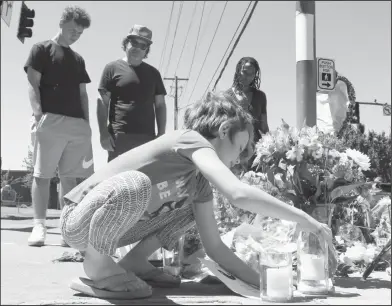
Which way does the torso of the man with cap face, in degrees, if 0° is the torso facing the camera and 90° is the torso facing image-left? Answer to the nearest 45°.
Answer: approximately 0°

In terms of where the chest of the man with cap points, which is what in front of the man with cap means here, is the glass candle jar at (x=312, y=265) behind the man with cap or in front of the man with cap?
in front

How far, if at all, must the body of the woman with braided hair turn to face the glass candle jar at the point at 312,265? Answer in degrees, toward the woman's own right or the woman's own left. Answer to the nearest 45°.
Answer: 0° — they already face it

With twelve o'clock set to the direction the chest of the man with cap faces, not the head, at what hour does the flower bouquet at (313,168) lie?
The flower bouquet is roughly at 11 o'clock from the man with cap.

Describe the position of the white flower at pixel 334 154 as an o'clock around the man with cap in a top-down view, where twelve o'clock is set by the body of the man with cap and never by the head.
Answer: The white flower is roughly at 11 o'clock from the man with cap.
